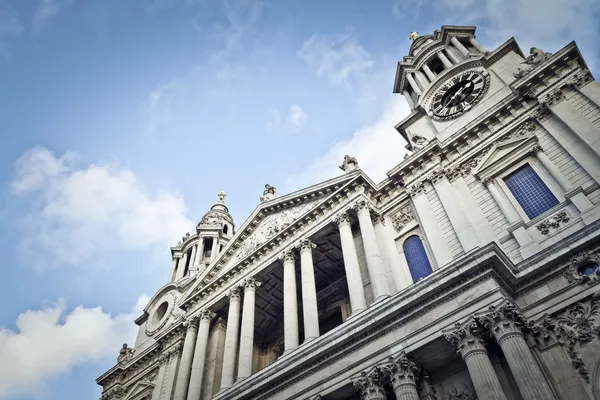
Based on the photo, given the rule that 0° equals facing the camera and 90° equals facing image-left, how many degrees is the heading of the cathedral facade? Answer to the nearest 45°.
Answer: approximately 45°
